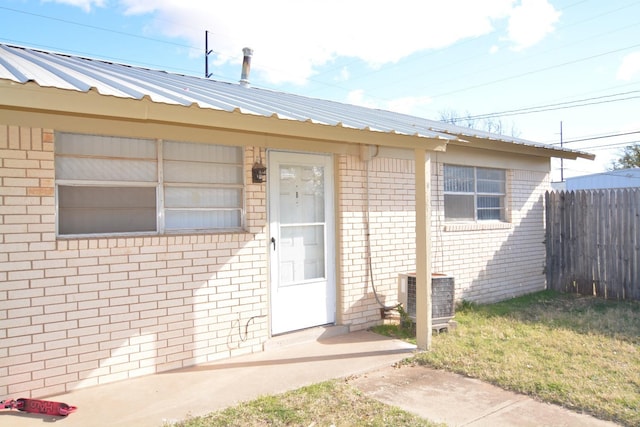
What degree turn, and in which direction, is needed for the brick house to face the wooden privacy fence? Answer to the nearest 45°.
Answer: approximately 90° to its left

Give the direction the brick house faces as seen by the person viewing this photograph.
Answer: facing the viewer and to the right of the viewer

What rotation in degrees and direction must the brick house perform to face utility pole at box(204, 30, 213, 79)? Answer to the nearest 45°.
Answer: approximately 135° to its left

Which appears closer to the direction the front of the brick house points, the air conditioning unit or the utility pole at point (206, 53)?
the air conditioning unit

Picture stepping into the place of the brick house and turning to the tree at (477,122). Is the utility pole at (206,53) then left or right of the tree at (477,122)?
left

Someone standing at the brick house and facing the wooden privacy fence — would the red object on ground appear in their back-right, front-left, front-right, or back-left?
back-right

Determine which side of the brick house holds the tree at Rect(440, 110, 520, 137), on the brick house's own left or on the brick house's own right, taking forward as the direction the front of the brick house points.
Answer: on the brick house's own left

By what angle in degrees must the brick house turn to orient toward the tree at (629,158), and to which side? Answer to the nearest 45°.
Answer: approximately 90° to its left
